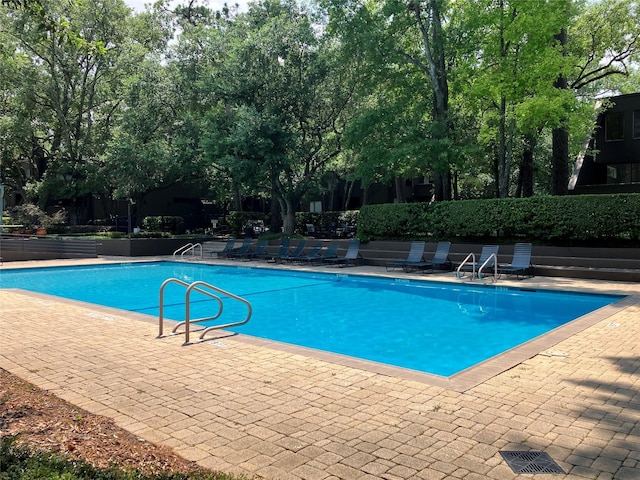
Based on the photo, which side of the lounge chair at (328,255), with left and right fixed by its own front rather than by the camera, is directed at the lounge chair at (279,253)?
right

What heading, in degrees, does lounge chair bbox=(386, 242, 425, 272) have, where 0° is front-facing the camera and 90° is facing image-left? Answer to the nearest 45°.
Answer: approximately 45°

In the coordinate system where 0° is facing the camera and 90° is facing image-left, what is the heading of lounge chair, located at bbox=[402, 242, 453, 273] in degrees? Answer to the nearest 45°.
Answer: approximately 45°

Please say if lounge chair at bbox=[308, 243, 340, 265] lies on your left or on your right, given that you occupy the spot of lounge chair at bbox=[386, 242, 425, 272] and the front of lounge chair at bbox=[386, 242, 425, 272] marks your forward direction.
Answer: on your right

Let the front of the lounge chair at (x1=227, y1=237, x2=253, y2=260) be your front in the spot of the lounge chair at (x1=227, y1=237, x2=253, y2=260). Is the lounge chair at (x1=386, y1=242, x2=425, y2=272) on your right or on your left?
on your left

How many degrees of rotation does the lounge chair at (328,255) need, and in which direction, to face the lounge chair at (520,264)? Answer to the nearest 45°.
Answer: approximately 90° to its left

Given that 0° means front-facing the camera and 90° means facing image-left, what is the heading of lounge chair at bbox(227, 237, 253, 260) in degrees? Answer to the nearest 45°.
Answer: approximately 45°

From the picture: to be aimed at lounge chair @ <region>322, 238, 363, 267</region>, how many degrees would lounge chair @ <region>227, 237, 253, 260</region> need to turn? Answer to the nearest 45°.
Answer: approximately 90° to its left

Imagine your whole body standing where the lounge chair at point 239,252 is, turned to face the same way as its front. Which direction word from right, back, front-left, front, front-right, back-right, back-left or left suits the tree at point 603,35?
back-left

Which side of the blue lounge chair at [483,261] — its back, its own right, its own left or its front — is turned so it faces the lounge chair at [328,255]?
right
